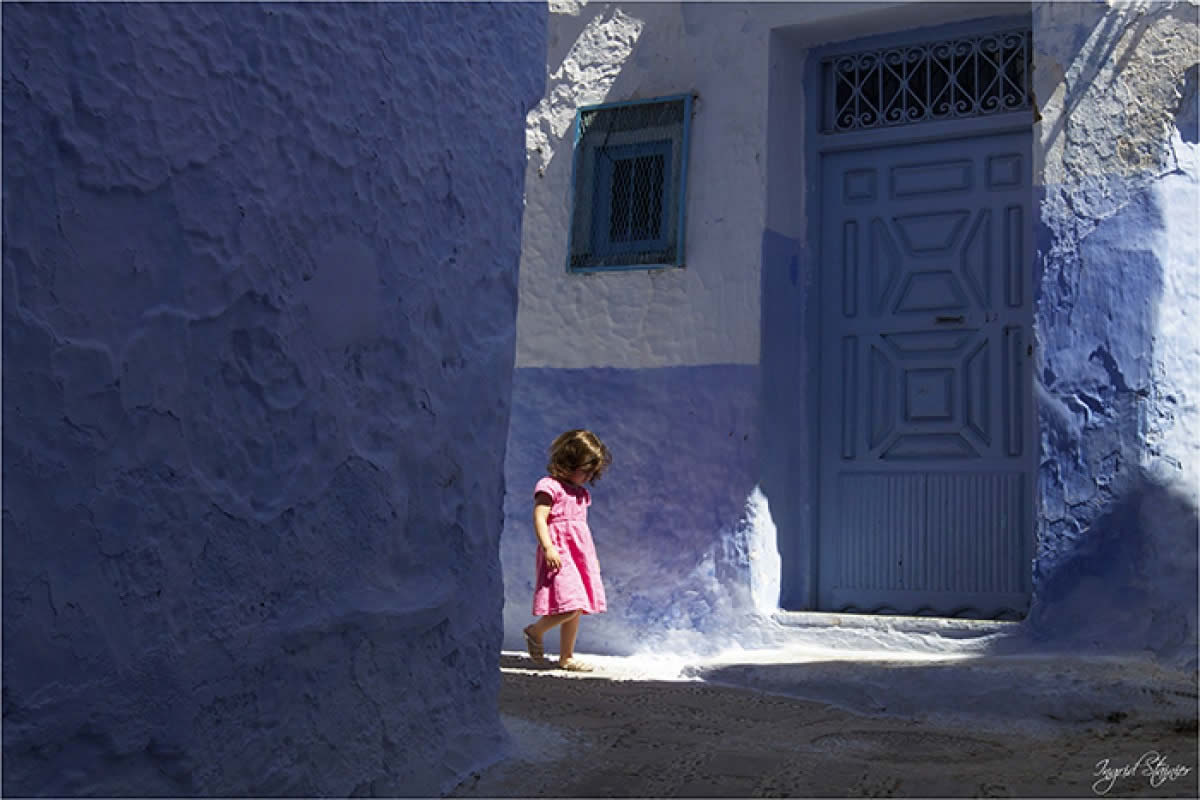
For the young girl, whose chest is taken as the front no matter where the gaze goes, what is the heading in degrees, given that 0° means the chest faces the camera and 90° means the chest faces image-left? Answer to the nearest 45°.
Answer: approximately 315°

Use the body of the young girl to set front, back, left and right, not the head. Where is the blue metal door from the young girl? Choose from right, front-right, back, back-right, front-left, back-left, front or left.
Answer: front-left
